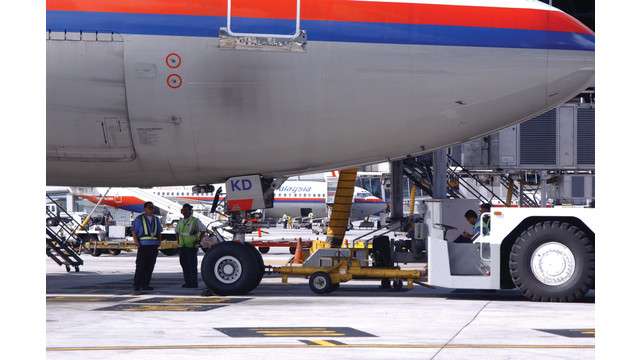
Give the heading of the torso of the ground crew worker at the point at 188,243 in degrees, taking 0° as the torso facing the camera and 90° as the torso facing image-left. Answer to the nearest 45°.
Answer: approximately 45°
